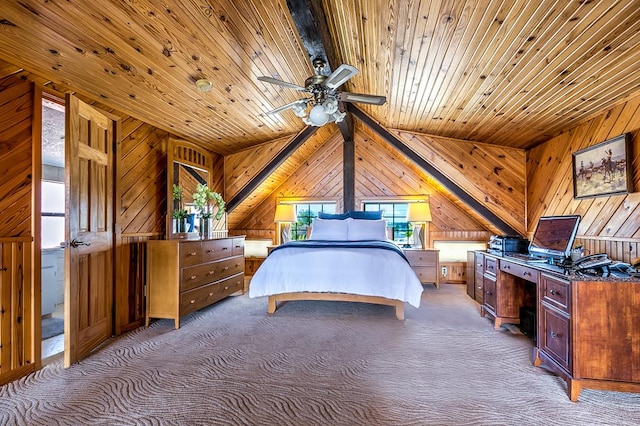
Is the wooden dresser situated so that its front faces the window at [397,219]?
no

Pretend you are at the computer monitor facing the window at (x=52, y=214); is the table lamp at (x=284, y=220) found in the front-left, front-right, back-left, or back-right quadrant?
front-right

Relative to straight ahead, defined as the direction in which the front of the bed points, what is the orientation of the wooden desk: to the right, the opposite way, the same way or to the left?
to the right

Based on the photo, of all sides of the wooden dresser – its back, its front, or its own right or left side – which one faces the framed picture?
front

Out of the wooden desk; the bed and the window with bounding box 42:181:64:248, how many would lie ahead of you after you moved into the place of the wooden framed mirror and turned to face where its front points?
2

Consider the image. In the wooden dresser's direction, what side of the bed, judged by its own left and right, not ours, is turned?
right

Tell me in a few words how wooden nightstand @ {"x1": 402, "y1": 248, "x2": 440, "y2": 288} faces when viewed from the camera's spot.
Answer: facing the viewer

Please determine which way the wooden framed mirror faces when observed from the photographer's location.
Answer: facing the viewer and to the right of the viewer

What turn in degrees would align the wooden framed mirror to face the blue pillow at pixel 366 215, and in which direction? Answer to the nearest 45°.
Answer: approximately 45° to its left

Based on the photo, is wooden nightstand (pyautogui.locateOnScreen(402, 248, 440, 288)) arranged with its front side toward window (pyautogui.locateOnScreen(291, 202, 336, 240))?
no

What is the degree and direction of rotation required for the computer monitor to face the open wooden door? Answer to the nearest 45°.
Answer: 0° — it already faces it

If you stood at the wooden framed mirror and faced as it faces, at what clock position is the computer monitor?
The computer monitor is roughly at 12 o'clock from the wooden framed mirror.

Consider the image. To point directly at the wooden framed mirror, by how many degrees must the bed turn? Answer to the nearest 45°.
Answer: approximately 90° to its right

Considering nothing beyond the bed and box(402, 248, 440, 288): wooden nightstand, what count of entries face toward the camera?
2

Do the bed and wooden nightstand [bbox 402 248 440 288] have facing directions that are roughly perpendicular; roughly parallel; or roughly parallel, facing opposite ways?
roughly parallel

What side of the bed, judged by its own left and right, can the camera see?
front

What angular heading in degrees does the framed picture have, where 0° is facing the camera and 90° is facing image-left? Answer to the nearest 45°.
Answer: approximately 45°
